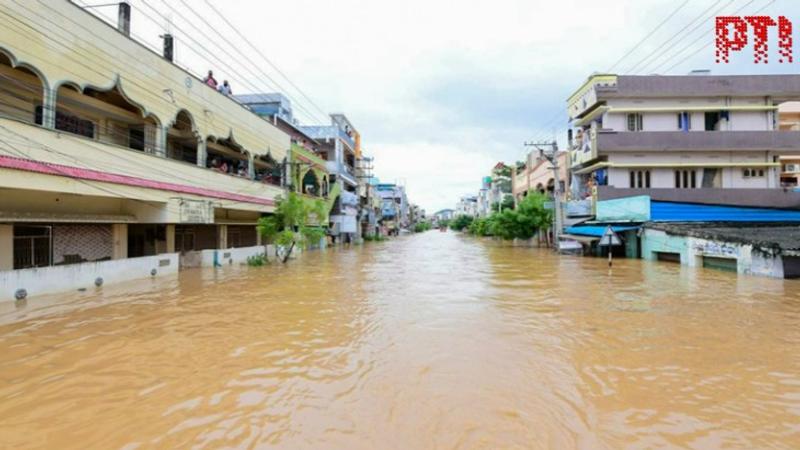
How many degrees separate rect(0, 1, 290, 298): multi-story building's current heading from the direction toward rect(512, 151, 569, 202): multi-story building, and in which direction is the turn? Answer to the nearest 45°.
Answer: approximately 45° to its left

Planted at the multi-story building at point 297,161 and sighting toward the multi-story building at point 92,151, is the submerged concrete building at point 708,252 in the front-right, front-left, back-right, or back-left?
front-left

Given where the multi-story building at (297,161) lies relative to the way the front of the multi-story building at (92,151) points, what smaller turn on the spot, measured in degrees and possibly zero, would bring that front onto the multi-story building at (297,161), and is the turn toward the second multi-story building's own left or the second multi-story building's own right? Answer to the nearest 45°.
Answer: approximately 90° to the second multi-story building's own left

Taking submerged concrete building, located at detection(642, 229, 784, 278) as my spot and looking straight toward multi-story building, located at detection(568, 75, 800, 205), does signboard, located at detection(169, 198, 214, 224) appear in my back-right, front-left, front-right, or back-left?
back-left

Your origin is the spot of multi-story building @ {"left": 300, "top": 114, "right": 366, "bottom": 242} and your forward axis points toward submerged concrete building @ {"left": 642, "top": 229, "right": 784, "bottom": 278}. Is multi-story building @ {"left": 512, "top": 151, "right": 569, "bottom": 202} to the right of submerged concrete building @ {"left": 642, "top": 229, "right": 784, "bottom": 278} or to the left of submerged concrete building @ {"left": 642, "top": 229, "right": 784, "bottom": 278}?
left

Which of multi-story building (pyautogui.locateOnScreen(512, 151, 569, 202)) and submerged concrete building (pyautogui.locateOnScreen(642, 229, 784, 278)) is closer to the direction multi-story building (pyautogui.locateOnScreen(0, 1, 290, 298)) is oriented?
the submerged concrete building

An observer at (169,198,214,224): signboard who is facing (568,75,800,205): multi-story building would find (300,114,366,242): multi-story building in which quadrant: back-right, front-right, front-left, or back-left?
front-left

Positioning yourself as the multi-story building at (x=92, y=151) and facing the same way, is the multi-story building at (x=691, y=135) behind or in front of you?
in front

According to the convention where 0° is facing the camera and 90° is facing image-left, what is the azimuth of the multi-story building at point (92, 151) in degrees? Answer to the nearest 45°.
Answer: approximately 315°

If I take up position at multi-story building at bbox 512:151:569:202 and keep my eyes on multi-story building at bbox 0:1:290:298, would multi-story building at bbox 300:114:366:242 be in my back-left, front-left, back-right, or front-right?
front-right

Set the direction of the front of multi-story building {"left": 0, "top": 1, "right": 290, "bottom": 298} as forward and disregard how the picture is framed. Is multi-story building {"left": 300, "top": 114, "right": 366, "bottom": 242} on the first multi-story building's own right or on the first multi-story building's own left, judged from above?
on the first multi-story building's own left
